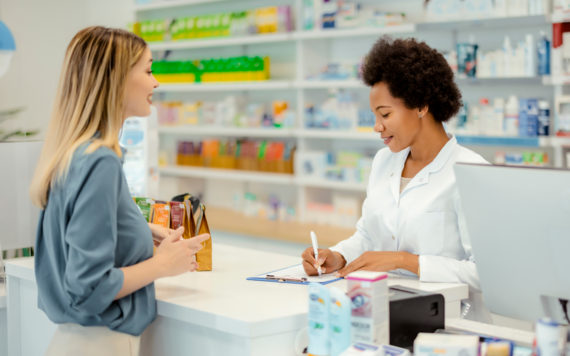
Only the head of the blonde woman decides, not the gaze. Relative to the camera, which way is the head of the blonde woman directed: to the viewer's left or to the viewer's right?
to the viewer's right

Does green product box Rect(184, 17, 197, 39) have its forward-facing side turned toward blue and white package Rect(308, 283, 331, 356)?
yes

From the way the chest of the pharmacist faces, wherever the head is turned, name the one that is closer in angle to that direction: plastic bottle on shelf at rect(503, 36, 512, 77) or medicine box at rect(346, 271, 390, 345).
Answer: the medicine box

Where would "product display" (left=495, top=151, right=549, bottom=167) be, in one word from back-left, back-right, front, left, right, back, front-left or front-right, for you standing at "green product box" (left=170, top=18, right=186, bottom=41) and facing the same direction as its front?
front-left

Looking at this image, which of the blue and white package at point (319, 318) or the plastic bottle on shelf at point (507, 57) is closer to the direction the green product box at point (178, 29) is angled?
the blue and white package

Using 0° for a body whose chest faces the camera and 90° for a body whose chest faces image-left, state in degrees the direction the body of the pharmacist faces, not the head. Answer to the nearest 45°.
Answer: approximately 45°

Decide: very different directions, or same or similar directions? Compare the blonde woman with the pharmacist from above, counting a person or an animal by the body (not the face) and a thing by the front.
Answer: very different directions

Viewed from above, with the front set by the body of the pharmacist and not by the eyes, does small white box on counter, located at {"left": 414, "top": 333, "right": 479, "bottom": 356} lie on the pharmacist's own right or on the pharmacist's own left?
on the pharmacist's own left

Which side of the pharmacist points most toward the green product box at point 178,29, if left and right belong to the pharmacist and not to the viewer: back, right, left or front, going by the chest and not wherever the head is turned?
right

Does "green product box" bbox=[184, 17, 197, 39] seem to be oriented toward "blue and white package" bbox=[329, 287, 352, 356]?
yes

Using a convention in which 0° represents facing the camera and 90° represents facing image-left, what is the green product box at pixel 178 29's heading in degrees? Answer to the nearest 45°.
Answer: approximately 0°

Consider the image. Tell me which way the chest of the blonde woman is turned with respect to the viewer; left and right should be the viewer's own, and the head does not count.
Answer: facing to the right of the viewer

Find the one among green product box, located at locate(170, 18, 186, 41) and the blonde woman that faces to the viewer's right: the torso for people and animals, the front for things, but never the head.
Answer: the blonde woman
